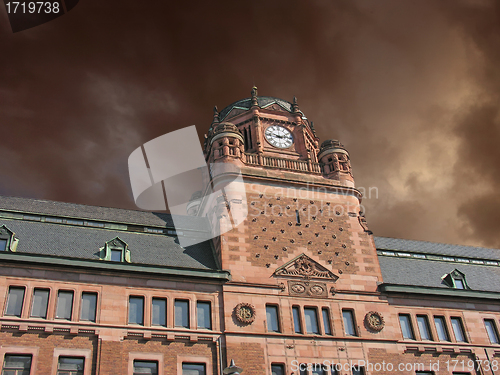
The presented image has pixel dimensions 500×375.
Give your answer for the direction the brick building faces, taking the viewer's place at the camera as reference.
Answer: facing the viewer
